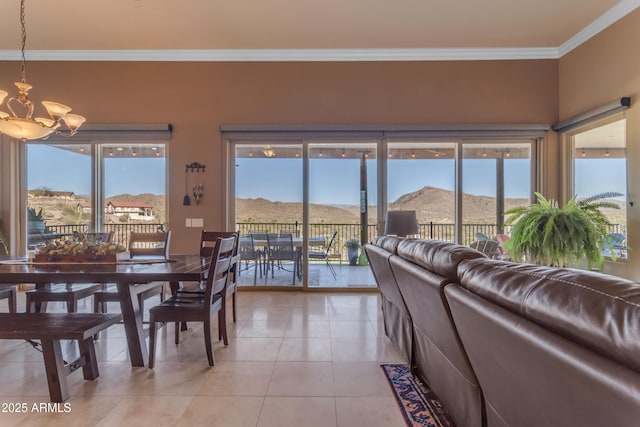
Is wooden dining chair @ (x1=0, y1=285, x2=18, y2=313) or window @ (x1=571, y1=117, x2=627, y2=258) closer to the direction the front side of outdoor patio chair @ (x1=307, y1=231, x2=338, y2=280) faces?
the wooden dining chair

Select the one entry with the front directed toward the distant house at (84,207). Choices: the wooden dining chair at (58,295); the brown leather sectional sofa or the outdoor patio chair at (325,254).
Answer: the outdoor patio chair

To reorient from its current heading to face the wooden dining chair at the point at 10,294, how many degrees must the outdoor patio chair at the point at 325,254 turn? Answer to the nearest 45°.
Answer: approximately 45° to its left

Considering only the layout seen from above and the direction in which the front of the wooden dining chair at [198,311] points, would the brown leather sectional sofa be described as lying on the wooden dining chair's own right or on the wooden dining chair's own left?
on the wooden dining chair's own left

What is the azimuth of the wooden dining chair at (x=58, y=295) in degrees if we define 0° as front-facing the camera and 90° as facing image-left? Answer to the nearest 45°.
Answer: approximately 45°

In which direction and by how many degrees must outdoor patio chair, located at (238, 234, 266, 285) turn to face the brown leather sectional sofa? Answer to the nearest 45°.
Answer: approximately 135° to its right

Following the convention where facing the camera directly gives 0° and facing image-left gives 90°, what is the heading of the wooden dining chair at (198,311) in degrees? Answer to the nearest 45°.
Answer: approximately 90°

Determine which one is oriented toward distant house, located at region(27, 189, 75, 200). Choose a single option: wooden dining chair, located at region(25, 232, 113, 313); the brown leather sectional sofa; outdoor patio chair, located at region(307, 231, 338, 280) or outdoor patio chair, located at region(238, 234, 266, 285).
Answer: outdoor patio chair, located at region(307, 231, 338, 280)

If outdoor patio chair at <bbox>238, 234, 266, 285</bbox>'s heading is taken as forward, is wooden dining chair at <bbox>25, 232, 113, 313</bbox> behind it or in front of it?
behind

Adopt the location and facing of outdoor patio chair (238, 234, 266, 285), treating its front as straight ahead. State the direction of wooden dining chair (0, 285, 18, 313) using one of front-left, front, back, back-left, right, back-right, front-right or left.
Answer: back

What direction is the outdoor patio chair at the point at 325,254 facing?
to the viewer's left
